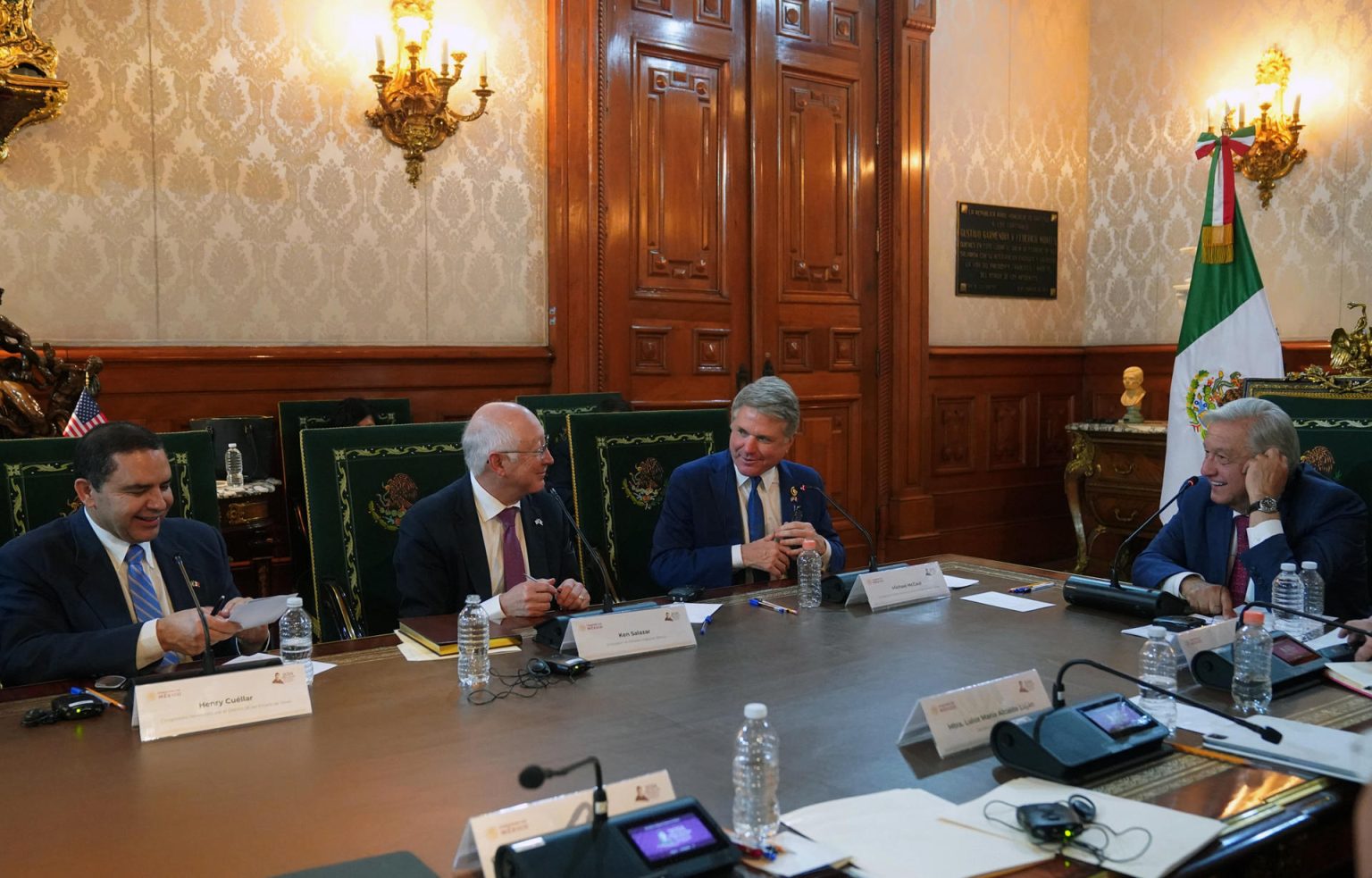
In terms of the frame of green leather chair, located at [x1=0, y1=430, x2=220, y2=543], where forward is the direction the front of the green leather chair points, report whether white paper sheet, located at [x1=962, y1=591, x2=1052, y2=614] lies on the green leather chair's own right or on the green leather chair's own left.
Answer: on the green leather chair's own left

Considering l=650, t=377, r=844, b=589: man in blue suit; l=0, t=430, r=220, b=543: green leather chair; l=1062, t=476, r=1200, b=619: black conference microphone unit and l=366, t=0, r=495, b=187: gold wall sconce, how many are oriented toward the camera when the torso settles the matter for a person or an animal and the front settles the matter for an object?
3

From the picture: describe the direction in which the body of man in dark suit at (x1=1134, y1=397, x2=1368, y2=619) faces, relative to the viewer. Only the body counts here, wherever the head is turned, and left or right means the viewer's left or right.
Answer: facing the viewer and to the left of the viewer

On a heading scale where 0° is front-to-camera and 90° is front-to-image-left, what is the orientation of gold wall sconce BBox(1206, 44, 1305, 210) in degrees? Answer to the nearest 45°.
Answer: approximately 45°

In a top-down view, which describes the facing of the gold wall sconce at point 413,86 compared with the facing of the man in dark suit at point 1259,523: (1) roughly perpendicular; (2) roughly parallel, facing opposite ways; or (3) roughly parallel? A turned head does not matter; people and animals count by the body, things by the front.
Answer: roughly perpendicular

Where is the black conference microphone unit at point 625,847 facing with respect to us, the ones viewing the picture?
facing the viewer and to the right of the viewer

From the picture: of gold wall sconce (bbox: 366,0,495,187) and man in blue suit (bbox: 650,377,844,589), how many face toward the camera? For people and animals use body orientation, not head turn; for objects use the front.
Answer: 2

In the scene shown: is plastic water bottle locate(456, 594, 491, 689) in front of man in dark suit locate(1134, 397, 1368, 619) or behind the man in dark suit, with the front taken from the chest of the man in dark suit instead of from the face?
in front

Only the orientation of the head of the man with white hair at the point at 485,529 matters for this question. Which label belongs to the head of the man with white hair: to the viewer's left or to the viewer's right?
to the viewer's right

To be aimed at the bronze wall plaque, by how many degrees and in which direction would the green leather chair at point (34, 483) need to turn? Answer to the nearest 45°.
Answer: approximately 135° to its left

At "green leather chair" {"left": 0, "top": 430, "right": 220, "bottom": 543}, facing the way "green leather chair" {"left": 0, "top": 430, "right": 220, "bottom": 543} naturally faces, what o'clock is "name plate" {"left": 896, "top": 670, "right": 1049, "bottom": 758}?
The name plate is roughly at 11 o'clock from the green leather chair.

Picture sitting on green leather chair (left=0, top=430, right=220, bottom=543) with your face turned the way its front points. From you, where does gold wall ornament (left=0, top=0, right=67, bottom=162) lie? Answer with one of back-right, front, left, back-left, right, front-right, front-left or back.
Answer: back
